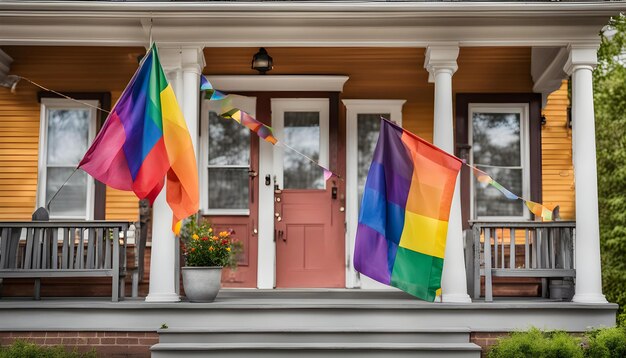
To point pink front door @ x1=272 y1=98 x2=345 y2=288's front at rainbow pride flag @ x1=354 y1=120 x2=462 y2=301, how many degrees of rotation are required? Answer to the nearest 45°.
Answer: approximately 45° to its left

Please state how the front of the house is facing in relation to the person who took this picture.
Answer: facing the viewer

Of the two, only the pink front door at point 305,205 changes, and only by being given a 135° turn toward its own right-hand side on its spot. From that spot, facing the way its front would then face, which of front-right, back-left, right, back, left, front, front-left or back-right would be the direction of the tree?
right

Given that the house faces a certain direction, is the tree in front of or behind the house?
behind

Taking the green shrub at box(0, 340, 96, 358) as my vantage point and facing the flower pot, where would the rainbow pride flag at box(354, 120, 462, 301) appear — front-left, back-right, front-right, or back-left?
front-right

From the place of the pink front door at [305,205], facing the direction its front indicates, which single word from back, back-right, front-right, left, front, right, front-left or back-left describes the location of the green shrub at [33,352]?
front-right

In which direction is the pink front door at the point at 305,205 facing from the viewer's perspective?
toward the camera

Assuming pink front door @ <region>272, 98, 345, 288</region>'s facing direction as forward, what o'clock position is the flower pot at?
The flower pot is roughly at 1 o'clock from the pink front door.

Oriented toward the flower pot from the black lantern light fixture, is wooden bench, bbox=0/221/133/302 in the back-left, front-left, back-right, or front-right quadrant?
front-right
